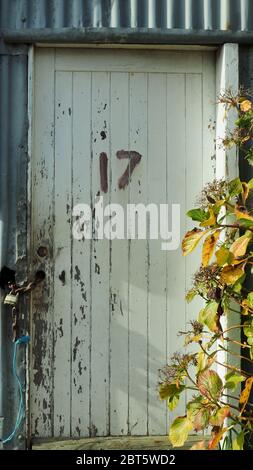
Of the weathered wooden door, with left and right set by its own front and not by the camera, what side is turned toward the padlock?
right

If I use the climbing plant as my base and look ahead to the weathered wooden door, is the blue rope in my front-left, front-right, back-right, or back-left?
front-left

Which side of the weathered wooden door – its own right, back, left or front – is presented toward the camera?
front
